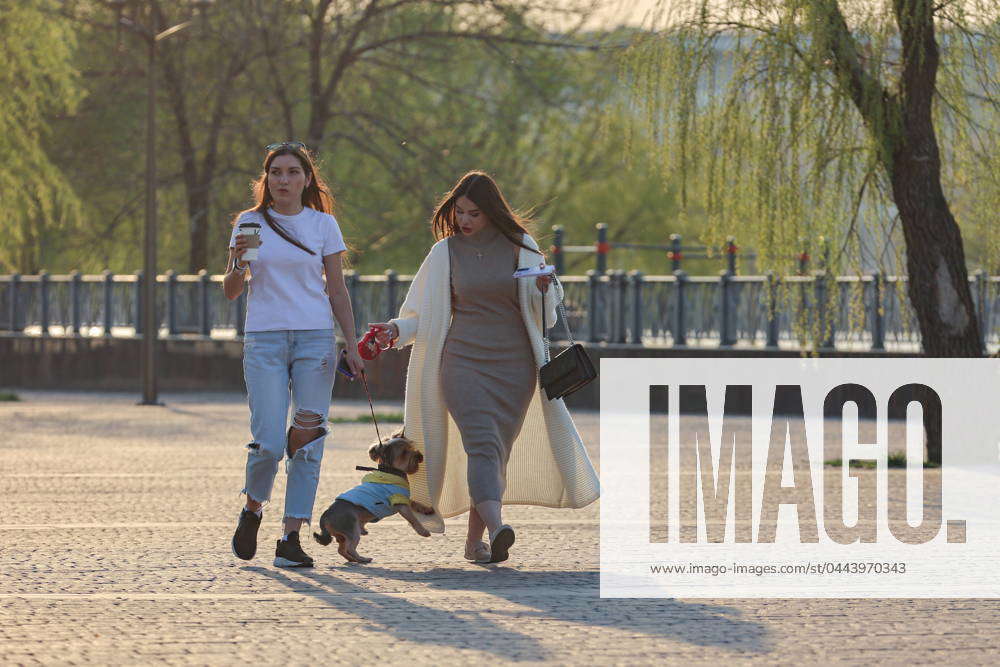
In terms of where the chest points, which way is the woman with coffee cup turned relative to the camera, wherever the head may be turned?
toward the camera

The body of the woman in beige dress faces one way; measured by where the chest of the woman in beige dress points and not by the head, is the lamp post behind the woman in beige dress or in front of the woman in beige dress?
behind

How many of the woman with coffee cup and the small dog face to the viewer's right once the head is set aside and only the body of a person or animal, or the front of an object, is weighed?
1

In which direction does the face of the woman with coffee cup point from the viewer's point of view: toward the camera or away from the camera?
toward the camera

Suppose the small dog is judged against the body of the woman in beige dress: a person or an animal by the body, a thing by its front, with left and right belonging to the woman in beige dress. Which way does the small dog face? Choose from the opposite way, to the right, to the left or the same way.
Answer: to the left

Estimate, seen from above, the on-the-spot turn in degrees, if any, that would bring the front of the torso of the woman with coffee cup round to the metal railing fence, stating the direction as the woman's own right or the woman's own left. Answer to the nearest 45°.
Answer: approximately 180°

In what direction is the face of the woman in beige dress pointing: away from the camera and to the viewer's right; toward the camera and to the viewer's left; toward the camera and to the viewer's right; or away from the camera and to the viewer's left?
toward the camera and to the viewer's left

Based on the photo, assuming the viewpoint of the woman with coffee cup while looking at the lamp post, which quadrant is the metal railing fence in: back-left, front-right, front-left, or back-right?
front-right

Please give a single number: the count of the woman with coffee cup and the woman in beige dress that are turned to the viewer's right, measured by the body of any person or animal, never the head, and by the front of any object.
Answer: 0

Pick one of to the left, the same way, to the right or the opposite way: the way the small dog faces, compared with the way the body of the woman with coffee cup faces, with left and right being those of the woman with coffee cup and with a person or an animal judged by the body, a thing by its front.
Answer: to the left

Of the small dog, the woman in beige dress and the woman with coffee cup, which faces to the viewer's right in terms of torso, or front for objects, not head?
the small dog

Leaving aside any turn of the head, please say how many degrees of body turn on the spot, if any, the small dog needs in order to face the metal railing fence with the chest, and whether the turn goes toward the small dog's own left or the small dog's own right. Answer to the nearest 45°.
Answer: approximately 90° to the small dog's own left

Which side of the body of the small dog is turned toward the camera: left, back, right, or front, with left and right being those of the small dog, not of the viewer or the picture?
right

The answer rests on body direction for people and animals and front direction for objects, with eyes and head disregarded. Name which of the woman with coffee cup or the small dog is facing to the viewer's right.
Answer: the small dog

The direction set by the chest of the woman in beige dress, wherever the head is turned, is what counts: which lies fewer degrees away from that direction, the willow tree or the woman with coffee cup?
the woman with coffee cup

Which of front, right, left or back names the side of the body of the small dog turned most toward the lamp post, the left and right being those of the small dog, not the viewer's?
left

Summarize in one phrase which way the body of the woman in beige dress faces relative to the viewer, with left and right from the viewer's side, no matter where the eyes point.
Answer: facing the viewer
